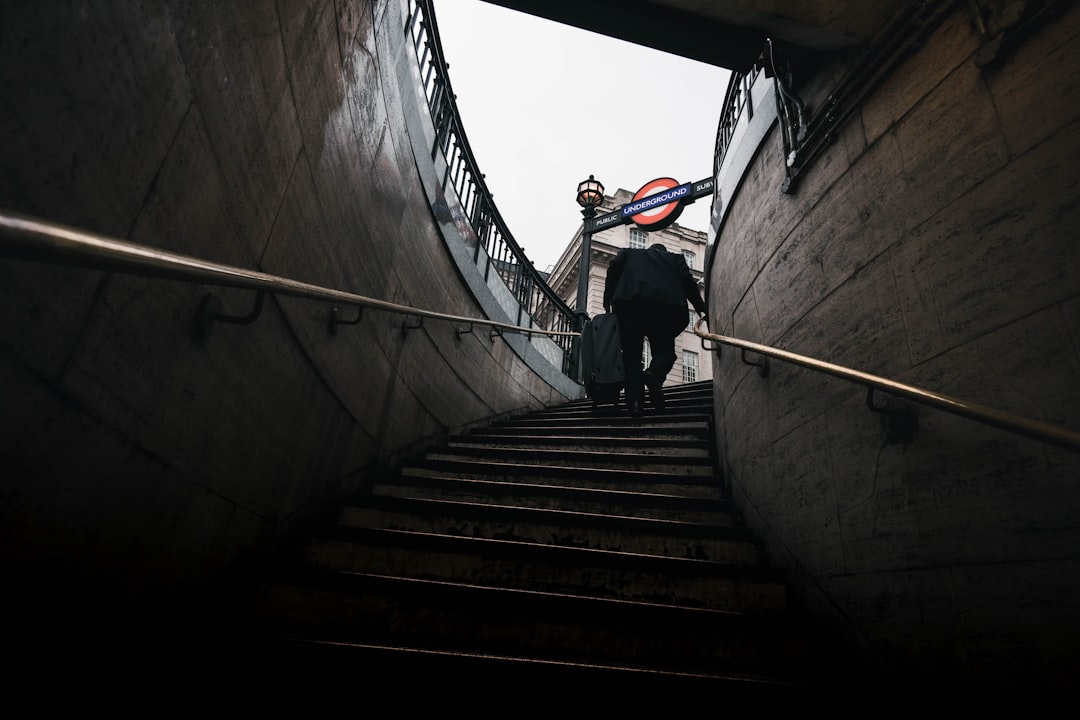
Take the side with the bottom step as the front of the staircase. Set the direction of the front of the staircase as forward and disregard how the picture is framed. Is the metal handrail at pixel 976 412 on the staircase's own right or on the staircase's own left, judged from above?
on the staircase's own left

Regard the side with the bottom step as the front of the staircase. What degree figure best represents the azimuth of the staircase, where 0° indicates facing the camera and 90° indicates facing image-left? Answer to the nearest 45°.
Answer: approximately 0°

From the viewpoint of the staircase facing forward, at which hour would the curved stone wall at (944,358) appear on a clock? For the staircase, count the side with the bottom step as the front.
The curved stone wall is roughly at 10 o'clock from the staircase.
